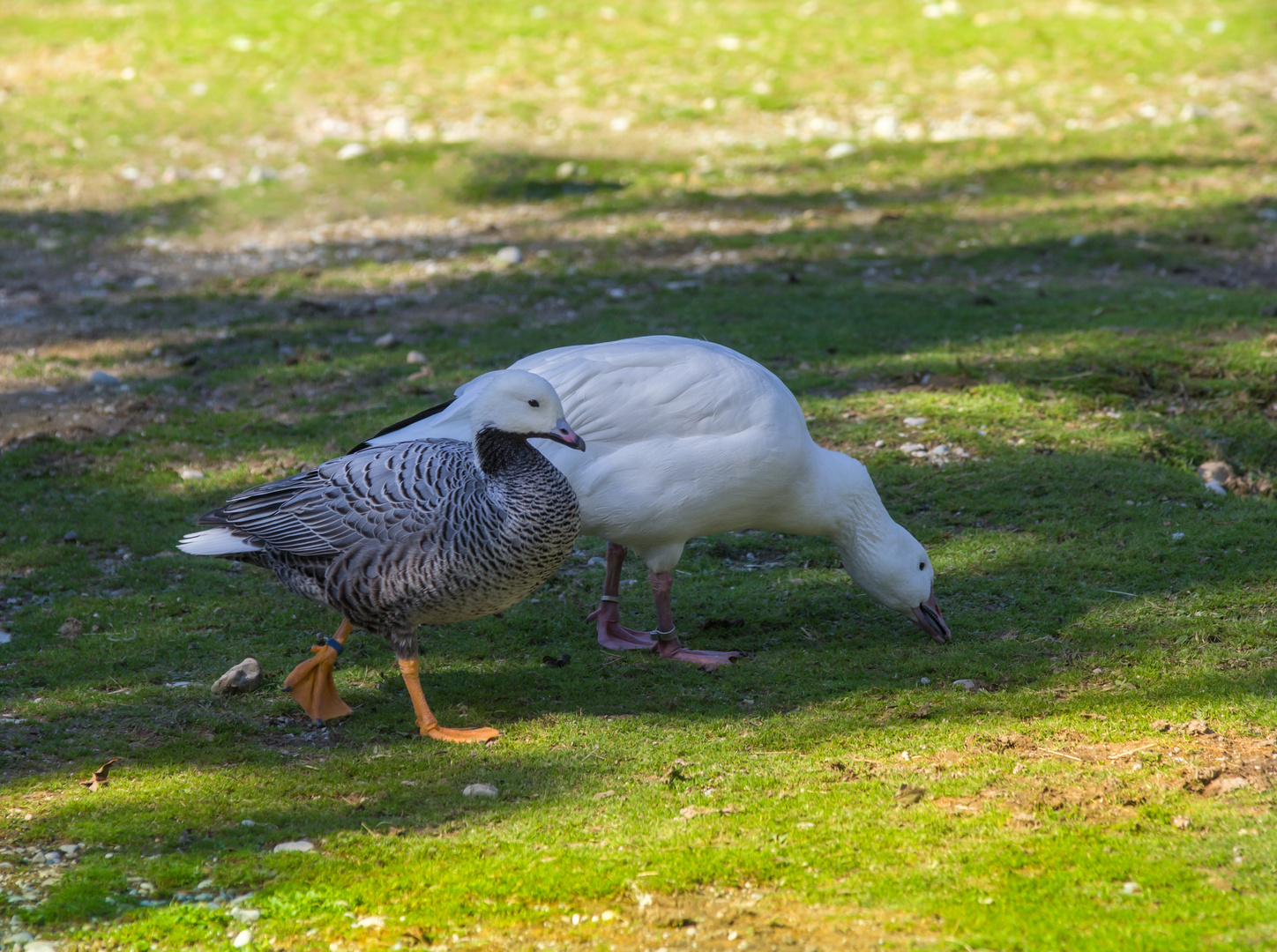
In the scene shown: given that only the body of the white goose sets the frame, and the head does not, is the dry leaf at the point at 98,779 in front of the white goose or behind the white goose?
behind

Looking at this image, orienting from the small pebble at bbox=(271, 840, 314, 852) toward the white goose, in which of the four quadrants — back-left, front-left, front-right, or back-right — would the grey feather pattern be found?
front-left

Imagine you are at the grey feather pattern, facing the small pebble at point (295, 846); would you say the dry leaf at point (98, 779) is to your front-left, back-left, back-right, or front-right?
front-right

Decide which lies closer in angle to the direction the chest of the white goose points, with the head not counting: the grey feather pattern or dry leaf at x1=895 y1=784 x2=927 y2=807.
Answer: the dry leaf

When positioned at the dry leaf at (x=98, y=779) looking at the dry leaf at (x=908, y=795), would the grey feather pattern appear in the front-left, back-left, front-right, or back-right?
front-left

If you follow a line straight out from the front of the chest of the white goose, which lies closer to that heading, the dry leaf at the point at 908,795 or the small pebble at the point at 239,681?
the dry leaf

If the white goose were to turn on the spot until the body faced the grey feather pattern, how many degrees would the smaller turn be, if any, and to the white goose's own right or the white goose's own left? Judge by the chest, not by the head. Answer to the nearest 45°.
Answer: approximately 135° to the white goose's own right

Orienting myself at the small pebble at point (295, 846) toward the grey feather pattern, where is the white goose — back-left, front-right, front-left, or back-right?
front-right

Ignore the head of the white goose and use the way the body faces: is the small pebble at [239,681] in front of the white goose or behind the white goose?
behind

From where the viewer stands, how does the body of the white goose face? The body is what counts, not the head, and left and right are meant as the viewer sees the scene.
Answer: facing to the right of the viewer

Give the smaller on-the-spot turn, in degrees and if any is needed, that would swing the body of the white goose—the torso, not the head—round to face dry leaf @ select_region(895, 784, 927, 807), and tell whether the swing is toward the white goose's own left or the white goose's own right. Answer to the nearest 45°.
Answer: approximately 90° to the white goose's own right
